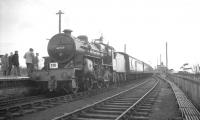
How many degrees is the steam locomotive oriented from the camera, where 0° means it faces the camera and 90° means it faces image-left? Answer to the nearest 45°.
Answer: approximately 45°

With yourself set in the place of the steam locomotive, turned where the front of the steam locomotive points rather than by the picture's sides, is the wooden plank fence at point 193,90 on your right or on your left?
on your left

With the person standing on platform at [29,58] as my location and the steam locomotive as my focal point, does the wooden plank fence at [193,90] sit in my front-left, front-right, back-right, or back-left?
front-right

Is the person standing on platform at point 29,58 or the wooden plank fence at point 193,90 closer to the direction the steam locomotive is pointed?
the person standing on platform

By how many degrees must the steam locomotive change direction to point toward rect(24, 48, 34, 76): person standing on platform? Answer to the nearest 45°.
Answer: approximately 45° to its right
